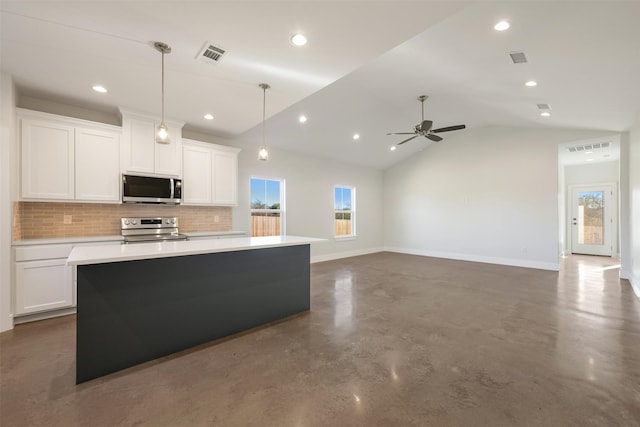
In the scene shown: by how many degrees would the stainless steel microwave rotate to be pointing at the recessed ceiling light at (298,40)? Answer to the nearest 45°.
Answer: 0° — it already faces it

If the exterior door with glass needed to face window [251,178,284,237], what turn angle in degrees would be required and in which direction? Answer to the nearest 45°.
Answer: approximately 45° to its right

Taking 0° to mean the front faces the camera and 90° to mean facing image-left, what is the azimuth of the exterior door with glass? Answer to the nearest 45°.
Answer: approximately 0°

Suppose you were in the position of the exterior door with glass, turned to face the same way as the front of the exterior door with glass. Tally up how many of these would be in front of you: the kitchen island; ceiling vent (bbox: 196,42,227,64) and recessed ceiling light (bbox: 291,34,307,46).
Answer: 3

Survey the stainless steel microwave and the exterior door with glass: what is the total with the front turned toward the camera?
2

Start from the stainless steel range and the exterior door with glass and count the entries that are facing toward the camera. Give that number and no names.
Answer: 2

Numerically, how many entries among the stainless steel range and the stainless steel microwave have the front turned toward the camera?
2

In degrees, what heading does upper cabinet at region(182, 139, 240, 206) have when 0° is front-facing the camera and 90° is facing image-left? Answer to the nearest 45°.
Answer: approximately 315°
